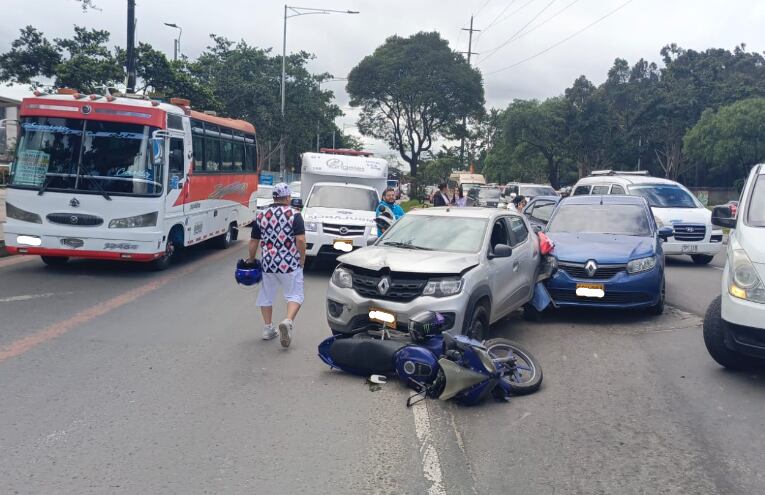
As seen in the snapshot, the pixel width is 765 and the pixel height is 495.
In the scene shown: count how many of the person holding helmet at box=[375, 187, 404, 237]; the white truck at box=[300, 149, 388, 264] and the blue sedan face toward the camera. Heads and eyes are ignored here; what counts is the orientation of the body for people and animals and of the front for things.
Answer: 3

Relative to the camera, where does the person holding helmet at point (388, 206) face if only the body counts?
toward the camera

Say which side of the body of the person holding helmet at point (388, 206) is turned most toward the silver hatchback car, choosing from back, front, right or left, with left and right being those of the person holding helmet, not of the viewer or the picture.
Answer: front

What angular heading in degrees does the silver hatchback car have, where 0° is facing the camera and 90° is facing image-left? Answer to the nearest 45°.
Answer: approximately 45°

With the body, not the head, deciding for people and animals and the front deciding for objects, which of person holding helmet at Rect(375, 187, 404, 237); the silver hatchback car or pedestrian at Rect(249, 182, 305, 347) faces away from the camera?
the pedestrian

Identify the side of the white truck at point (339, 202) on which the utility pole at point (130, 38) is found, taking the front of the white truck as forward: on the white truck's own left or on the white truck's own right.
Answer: on the white truck's own right

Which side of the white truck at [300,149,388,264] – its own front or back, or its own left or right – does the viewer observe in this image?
front

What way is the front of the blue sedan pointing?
toward the camera

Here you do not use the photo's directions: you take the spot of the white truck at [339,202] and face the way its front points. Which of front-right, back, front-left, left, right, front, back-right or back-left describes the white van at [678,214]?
left

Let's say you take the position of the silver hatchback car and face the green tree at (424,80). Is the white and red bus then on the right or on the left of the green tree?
left

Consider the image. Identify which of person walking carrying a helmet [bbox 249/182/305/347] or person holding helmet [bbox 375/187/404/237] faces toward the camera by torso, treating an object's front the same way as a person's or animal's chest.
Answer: the person holding helmet

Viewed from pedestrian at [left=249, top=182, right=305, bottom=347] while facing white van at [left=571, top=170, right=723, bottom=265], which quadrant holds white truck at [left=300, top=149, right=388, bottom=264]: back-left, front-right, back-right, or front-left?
front-left

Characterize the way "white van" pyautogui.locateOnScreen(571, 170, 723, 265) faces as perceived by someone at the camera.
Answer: facing the viewer and to the right of the viewer

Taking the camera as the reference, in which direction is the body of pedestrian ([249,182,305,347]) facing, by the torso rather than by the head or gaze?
away from the camera

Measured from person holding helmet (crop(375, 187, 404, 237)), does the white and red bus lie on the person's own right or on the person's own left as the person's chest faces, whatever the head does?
on the person's own right

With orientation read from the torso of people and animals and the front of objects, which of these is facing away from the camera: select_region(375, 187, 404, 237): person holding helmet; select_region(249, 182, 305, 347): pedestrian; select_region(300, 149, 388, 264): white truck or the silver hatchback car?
the pedestrian

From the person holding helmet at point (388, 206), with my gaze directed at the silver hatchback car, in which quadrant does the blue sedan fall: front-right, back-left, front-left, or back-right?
front-left

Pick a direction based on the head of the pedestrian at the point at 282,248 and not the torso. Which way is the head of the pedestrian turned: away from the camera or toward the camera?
away from the camera

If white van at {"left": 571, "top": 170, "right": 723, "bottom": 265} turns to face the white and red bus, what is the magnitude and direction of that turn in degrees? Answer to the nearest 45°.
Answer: approximately 90° to its right

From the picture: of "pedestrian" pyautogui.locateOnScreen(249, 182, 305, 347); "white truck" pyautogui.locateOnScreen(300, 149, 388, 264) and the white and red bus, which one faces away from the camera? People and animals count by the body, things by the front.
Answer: the pedestrian

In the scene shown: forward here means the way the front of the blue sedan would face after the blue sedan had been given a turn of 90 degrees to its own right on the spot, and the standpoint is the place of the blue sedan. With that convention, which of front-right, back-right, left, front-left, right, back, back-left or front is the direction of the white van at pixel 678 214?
right
